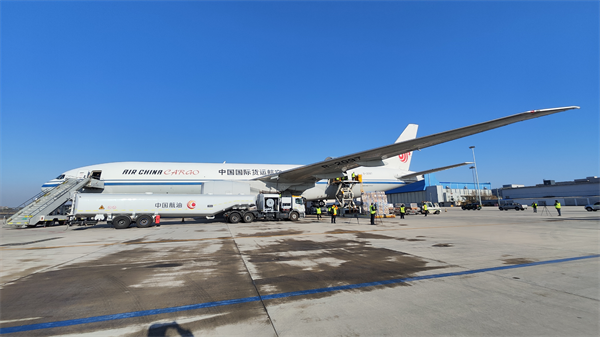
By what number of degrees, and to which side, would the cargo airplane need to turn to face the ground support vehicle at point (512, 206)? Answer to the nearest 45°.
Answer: approximately 180°

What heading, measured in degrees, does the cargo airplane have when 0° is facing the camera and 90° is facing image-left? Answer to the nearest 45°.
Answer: approximately 45°

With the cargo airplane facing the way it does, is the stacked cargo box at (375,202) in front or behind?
behind

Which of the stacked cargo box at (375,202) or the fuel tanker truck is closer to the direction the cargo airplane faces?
the fuel tanker truck

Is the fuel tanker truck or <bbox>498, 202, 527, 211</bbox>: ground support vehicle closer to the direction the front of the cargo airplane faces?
the fuel tanker truck

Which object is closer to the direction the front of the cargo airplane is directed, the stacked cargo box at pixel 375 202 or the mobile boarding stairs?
the mobile boarding stairs
